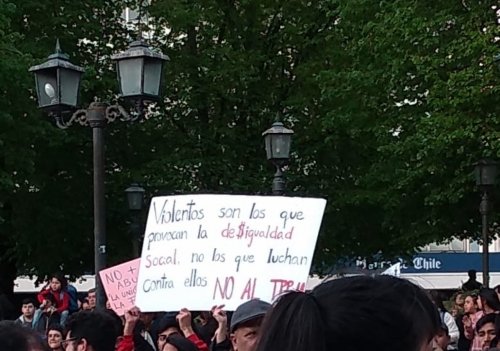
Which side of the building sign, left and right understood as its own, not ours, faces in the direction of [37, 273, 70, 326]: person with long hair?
front

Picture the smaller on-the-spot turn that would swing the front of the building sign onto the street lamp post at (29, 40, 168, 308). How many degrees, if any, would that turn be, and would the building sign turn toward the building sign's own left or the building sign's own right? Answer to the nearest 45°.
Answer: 0° — it already faces it

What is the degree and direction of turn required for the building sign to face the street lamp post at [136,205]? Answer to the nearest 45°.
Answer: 0° — it already faces it

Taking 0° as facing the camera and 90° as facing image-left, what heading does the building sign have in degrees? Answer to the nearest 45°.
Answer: approximately 0°
